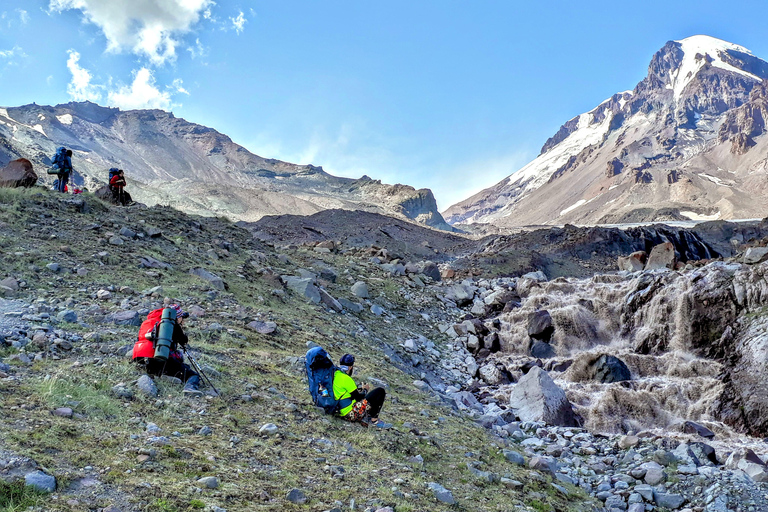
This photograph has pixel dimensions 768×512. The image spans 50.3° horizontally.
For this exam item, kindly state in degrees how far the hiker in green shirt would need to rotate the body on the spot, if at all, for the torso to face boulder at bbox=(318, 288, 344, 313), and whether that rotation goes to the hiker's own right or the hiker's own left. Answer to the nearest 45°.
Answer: approximately 90° to the hiker's own left

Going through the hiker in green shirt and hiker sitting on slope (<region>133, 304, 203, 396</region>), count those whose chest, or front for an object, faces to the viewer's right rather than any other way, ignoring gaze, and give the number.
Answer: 2

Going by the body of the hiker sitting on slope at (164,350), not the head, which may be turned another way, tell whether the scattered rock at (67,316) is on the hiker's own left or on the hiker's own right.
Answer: on the hiker's own left

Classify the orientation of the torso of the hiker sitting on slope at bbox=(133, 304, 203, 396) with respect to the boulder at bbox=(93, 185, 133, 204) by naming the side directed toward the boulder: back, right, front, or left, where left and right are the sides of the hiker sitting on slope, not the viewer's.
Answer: left

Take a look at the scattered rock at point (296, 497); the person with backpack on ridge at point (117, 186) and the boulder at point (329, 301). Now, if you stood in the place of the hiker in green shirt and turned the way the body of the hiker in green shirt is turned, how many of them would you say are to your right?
1

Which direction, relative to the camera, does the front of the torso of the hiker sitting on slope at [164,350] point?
to the viewer's right

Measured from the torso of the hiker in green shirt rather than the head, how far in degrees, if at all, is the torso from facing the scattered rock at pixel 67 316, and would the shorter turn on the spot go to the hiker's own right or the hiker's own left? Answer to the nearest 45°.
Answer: approximately 180°

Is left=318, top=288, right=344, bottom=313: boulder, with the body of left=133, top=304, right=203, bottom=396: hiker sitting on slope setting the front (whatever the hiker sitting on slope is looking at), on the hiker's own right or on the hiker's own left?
on the hiker's own left

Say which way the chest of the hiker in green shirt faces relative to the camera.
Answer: to the viewer's right

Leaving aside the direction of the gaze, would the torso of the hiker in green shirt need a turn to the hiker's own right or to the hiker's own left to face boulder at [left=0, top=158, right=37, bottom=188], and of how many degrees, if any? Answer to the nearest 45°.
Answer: approximately 135° to the hiker's own left

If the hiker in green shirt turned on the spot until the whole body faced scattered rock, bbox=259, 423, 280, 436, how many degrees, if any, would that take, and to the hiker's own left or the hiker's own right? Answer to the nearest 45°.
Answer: approximately 135° to the hiker's own right

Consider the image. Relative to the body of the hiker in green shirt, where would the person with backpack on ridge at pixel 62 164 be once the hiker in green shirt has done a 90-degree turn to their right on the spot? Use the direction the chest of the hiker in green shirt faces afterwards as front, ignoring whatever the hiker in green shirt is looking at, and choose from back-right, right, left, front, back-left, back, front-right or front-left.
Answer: back-right

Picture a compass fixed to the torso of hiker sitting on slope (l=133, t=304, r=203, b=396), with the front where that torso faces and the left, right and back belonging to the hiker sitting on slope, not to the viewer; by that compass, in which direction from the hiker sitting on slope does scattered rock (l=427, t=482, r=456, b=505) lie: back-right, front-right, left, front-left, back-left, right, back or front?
front-right

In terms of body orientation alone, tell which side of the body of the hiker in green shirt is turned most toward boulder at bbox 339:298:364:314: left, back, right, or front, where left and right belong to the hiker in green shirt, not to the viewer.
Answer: left
